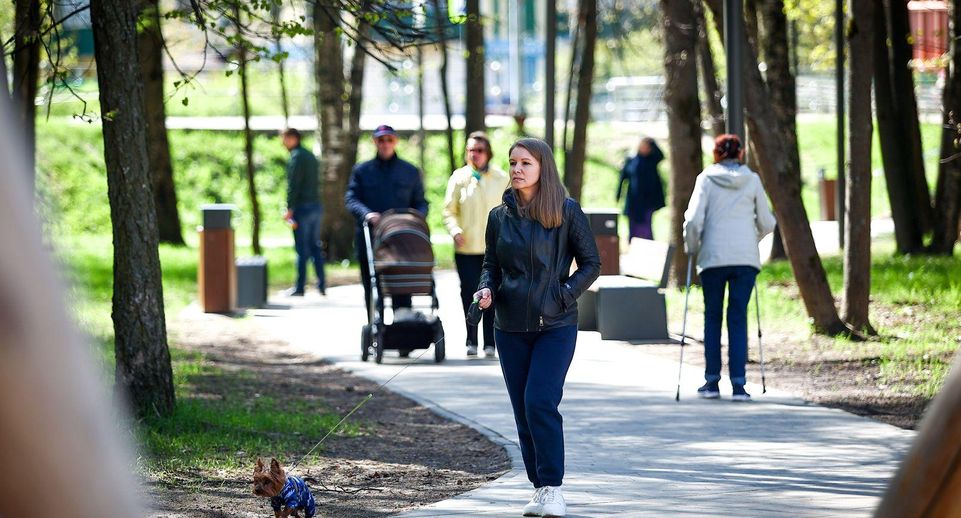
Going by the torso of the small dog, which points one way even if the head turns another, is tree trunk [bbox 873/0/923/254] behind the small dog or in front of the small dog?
behind

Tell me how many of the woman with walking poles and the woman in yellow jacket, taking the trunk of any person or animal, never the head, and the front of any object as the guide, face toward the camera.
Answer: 1

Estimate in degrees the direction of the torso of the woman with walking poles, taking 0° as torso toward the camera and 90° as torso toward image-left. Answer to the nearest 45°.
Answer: approximately 180°

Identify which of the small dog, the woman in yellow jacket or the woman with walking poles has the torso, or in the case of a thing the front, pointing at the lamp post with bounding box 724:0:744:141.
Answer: the woman with walking poles

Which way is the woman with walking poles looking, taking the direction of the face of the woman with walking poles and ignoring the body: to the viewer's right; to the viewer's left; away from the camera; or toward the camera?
away from the camera

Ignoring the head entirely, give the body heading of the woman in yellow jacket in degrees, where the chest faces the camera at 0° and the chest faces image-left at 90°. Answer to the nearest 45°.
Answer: approximately 0°

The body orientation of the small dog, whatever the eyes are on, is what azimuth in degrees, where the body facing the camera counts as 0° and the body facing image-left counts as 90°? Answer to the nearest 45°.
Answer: approximately 45°

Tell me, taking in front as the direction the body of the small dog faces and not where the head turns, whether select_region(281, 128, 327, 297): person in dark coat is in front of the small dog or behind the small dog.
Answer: behind

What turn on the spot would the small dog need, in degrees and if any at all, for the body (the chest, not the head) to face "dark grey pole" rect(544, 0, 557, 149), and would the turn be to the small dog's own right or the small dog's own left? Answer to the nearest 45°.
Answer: approximately 135° to the small dog's own right

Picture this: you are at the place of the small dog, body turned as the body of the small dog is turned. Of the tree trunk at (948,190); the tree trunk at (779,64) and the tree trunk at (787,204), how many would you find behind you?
3

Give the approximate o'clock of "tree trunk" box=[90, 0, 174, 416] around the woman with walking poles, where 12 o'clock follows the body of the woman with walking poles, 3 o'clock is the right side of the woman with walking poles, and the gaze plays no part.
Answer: The tree trunk is roughly at 8 o'clock from the woman with walking poles.

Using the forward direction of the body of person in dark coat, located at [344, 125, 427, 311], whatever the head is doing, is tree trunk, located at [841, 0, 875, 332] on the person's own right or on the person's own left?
on the person's own left

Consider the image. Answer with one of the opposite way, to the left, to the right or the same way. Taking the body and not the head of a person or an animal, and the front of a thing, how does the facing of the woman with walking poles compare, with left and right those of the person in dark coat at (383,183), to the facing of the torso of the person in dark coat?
the opposite way
